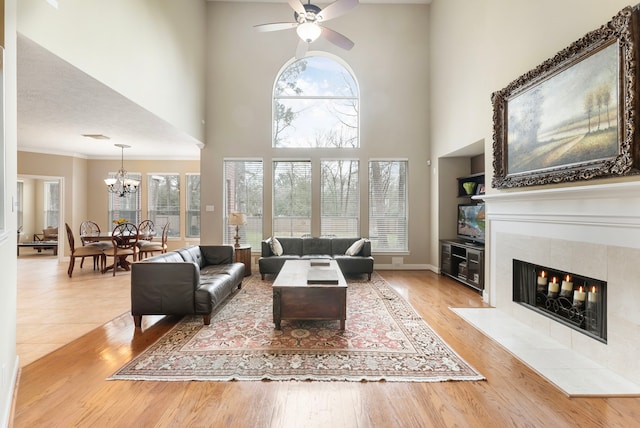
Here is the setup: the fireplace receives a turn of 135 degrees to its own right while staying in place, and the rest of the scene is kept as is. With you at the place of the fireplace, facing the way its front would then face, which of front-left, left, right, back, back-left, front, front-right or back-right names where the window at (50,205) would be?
left

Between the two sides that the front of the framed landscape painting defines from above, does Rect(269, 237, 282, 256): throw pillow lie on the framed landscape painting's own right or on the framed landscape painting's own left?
on the framed landscape painting's own right

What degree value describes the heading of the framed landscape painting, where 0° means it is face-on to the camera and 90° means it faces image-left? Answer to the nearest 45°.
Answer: approximately 45°

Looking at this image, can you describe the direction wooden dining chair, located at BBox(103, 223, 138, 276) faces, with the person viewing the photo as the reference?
facing away from the viewer and to the left of the viewer

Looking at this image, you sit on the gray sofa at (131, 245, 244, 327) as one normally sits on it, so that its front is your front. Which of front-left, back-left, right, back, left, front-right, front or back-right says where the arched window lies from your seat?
front-left

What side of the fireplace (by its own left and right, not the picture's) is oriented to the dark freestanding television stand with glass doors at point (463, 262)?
right

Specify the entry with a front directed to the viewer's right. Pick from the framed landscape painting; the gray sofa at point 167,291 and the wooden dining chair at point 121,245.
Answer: the gray sofa

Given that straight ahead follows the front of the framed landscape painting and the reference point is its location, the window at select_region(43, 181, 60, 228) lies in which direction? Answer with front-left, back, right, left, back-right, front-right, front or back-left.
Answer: front-right

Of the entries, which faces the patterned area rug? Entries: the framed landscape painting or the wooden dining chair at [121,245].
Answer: the framed landscape painting

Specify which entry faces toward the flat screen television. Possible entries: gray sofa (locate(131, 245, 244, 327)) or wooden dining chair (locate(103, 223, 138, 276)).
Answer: the gray sofa

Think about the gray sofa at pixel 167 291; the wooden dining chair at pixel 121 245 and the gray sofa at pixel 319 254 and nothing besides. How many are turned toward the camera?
1

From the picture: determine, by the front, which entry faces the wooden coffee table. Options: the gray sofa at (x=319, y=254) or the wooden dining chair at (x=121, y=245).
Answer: the gray sofa

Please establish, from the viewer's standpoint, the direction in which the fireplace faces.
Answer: facing the viewer and to the left of the viewer

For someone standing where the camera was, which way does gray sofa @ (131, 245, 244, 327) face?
facing to the right of the viewer

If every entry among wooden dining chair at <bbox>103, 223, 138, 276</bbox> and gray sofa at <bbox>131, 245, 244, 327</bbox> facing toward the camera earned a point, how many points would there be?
0

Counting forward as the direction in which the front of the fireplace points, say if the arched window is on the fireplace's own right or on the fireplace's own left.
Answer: on the fireplace's own right

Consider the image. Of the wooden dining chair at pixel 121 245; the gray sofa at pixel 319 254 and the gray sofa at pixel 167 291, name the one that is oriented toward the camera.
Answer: the gray sofa at pixel 319 254

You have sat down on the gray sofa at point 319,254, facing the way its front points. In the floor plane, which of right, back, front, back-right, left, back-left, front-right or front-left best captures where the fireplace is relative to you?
front-left

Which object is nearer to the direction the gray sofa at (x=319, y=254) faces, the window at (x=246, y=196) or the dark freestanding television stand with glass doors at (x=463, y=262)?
the dark freestanding television stand with glass doors
